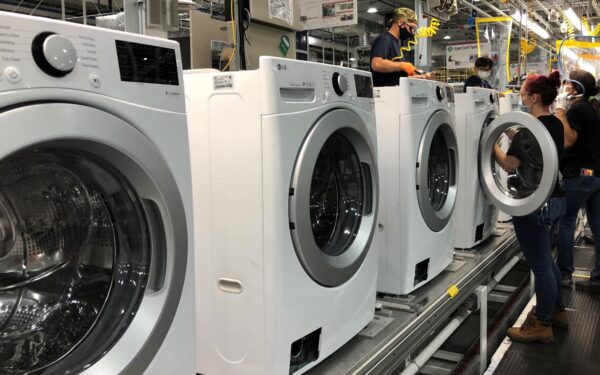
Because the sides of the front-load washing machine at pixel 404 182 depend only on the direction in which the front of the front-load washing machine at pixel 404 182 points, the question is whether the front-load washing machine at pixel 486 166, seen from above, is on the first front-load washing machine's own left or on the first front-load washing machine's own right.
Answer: on the first front-load washing machine's own left

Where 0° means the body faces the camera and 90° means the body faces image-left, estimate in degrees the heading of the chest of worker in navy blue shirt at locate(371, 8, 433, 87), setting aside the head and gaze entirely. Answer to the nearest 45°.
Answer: approximately 270°

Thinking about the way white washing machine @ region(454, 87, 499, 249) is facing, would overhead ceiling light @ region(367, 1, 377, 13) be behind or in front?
behind

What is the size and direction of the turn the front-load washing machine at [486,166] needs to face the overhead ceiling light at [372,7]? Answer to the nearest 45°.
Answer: approximately 135° to its left

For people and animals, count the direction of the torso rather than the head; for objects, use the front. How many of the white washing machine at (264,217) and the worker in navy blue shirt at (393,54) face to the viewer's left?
0

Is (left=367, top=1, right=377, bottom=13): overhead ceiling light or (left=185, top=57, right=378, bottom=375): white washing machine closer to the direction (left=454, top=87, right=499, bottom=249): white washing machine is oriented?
the white washing machine

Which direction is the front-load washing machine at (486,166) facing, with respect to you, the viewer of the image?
facing the viewer and to the right of the viewer
